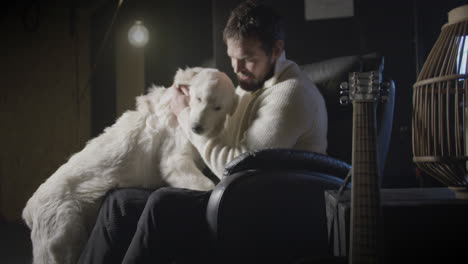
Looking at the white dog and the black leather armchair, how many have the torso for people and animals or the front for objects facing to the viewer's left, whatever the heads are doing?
1

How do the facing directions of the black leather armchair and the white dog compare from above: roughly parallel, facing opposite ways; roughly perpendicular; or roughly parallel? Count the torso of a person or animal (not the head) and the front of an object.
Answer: roughly parallel, facing opposite ways

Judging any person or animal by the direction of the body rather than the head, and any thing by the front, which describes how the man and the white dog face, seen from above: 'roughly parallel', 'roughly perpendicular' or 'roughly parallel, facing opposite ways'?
roughly parallel, facing opposite ways

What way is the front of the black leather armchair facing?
to the viewer's left

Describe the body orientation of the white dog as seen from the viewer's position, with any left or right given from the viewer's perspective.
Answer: facing to the right of the viewer

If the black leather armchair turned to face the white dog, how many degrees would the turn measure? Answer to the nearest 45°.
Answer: approximately 45° to its right
